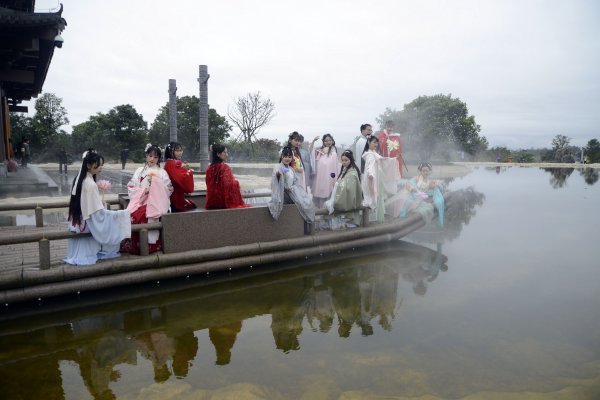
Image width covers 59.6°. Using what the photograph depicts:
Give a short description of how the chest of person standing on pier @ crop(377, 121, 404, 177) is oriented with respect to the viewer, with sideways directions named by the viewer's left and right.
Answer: facing the viewer

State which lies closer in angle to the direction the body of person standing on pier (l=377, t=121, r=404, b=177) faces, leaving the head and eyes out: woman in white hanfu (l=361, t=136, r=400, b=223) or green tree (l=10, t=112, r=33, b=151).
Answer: the woman in white hanfu

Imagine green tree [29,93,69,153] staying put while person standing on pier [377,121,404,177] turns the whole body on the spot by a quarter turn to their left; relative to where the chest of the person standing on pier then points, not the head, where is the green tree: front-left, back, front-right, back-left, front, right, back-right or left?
back-left

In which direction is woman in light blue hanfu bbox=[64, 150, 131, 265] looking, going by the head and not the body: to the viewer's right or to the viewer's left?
to the viewer's right

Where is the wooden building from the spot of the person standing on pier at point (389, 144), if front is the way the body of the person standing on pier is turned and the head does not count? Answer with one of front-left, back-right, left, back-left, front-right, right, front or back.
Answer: right

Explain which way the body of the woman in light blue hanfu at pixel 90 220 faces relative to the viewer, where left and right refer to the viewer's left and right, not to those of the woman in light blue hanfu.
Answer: facing to the right of the viewer

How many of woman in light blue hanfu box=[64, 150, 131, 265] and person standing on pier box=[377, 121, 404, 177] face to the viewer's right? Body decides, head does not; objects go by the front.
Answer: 1

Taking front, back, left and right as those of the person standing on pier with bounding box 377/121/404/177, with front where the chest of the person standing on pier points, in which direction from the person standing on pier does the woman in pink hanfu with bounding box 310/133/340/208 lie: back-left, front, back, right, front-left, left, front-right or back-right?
front-right

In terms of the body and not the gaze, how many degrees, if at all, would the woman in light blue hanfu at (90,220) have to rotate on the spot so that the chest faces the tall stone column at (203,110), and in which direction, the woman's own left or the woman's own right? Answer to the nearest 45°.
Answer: approximately 90° to the woman's own left
